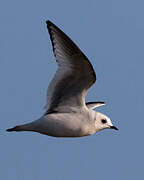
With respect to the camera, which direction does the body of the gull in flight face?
to the viewer's right
